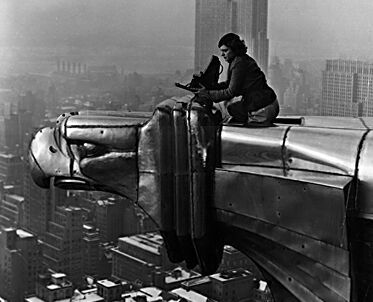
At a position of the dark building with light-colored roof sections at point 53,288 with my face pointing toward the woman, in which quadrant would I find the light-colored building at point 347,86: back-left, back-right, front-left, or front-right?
back-left

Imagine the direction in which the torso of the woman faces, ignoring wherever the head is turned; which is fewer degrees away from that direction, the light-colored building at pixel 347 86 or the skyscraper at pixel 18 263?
the skyscraper

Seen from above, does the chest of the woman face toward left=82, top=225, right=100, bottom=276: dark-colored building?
no

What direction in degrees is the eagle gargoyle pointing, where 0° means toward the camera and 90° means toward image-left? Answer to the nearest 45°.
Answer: approximately 90°

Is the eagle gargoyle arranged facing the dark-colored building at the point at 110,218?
no

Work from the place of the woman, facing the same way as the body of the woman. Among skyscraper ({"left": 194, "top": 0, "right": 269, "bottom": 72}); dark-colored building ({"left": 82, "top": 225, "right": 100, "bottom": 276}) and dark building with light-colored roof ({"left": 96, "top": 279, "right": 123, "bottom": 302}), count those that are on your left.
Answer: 0

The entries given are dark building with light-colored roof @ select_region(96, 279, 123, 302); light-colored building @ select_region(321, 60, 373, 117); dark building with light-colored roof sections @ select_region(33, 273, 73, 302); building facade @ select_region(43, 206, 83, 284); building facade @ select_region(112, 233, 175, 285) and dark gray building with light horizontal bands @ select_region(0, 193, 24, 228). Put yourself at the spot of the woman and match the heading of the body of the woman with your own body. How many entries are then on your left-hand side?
0

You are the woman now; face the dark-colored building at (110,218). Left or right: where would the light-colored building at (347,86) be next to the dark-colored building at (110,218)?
right

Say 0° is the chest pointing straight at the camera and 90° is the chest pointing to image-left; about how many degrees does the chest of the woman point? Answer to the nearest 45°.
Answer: approximately 90°

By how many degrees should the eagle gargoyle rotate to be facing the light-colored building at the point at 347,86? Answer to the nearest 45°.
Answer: approximately 90° to its right

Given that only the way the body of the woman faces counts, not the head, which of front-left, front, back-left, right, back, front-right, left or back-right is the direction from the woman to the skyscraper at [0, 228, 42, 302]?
front-right

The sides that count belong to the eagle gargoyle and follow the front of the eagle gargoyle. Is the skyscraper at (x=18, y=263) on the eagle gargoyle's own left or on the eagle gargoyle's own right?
on the eagle gargoyle's own right

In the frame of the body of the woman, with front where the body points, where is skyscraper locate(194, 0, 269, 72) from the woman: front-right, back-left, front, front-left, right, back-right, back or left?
right

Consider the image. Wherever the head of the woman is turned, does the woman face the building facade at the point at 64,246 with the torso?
no

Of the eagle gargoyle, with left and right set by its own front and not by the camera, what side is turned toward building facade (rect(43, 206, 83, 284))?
right

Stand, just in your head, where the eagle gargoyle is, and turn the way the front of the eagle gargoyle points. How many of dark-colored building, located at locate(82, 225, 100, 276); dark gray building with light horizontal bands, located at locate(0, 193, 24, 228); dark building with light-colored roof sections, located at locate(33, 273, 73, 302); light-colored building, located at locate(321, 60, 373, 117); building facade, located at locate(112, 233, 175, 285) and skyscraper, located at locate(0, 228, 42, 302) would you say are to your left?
0
